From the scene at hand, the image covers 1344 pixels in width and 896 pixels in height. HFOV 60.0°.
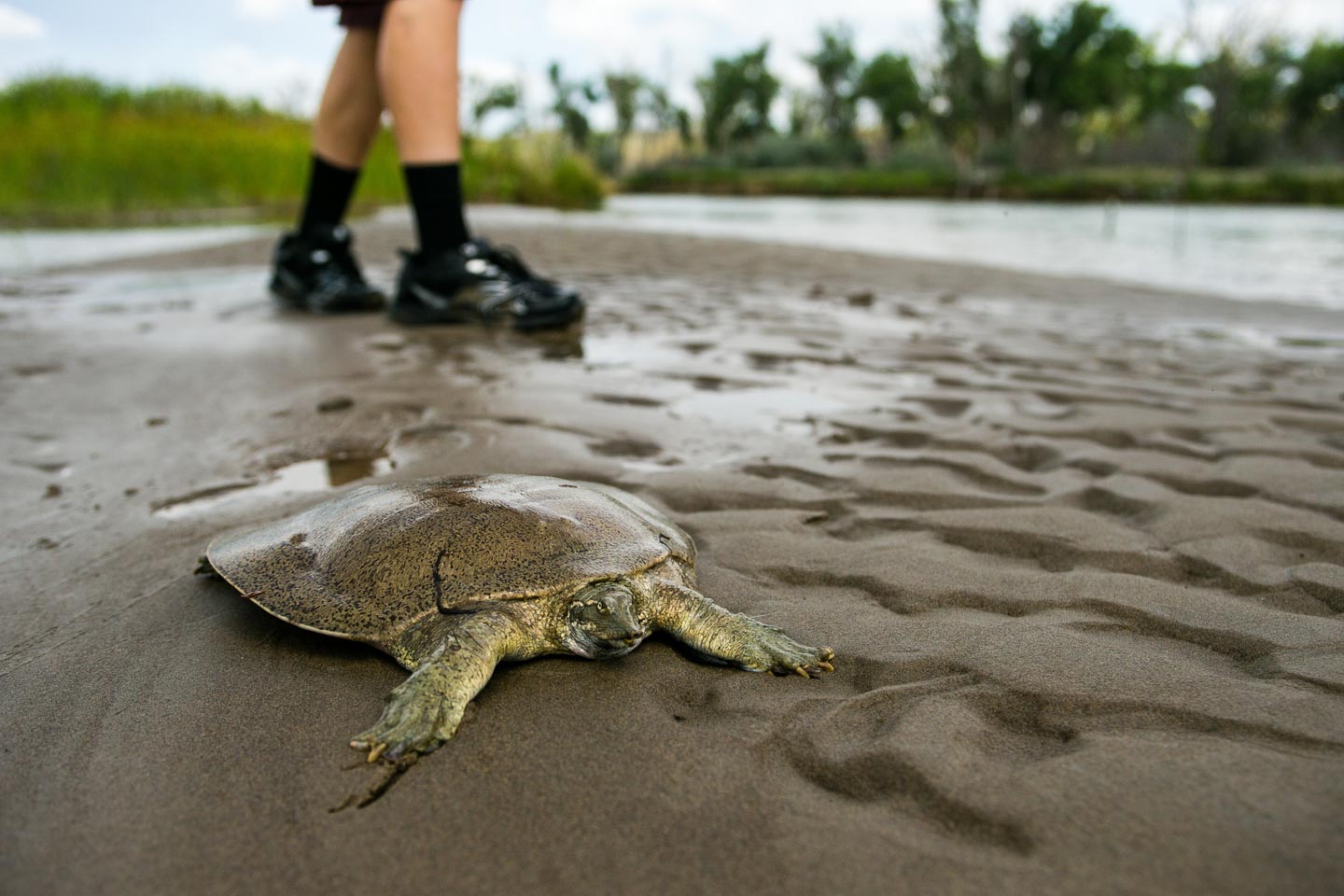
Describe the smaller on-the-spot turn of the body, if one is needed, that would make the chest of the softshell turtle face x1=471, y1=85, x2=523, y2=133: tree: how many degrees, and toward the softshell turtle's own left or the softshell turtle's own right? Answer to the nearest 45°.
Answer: approximately 135° to the softshell turtle's own left

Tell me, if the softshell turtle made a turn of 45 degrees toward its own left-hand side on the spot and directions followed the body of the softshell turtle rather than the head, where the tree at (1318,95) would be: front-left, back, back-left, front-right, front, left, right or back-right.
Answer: front-left

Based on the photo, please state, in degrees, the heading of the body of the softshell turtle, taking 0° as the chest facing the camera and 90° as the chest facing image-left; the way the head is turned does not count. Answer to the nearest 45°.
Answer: approximately 315°
